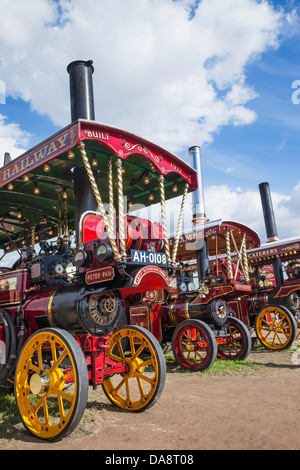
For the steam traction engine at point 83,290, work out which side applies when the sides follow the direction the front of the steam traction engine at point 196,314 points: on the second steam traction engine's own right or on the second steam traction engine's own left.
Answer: on the second steam traction engine's own right

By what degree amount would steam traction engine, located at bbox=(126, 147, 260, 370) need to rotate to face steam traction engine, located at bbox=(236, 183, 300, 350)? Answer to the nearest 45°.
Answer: approximately 90° to its left

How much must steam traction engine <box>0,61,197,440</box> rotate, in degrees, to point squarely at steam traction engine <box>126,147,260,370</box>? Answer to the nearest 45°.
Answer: approximately 90° to its left

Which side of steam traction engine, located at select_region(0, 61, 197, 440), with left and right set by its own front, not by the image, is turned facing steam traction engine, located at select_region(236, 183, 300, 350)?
left

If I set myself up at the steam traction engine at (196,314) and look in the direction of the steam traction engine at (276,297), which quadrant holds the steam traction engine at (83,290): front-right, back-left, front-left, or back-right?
back-right

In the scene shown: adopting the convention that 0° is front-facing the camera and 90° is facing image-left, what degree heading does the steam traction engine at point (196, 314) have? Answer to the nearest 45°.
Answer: approximately 315°

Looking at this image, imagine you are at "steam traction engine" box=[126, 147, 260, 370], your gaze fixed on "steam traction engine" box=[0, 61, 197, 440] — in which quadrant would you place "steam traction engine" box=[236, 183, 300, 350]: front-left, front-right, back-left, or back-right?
back-left
